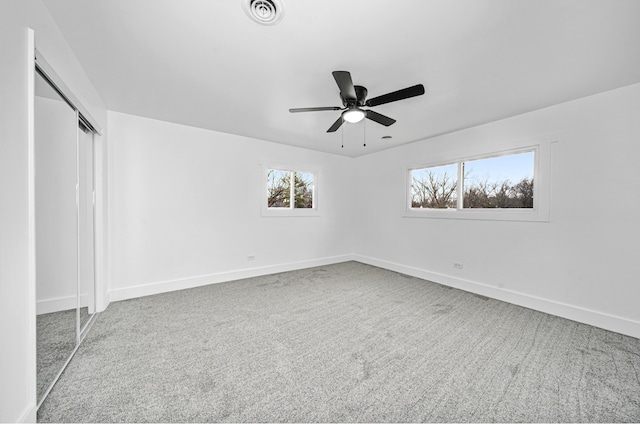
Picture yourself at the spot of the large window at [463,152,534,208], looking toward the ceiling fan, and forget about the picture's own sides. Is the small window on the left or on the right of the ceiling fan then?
right

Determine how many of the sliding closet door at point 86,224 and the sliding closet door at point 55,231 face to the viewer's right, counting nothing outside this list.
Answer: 2

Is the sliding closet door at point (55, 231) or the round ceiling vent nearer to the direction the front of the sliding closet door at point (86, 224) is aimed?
the round ceiling vent

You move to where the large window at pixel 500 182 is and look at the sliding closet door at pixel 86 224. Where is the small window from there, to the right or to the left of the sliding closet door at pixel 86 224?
right

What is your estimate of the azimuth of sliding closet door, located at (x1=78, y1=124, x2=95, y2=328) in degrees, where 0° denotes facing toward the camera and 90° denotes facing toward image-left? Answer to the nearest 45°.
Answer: approximately 270°

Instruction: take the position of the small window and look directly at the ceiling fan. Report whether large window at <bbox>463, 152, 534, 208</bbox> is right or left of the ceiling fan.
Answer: left

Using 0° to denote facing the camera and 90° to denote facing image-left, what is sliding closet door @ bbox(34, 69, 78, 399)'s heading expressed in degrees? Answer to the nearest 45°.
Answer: approximately 270°
